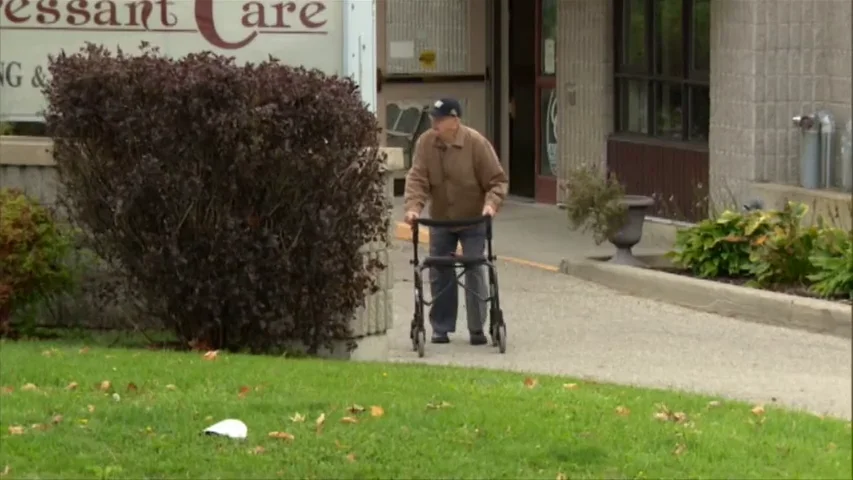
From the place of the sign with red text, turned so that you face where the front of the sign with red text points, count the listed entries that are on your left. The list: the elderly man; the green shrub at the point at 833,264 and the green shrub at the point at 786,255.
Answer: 3

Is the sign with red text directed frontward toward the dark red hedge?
yes

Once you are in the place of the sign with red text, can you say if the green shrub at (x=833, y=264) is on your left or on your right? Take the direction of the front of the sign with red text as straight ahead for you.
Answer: on your left

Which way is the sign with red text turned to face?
toward the camera

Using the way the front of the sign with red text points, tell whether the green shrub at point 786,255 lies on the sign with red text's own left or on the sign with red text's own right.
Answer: on the sign with red text's own left

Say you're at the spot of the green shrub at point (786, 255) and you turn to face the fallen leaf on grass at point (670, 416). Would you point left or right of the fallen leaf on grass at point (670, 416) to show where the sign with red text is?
right

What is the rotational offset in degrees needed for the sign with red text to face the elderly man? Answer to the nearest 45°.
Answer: approximately 90° to its left

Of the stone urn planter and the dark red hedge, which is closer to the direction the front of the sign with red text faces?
the dark red hedge

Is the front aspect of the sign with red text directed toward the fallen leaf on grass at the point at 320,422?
yes

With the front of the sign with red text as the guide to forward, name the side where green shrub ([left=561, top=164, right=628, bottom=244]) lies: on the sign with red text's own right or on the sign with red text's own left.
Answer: on the sign with red text's own left

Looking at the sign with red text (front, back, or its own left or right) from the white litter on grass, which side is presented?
front

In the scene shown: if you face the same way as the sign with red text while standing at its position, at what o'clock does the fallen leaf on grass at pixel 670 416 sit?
The fallen leaf on grass is roughly at 11 o'clock from the sign with red text.

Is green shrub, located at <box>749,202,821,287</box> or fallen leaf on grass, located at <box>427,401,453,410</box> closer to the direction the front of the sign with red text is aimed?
the fallen leaf on grass

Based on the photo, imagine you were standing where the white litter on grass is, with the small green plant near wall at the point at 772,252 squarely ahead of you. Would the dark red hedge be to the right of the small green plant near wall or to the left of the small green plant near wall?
left
